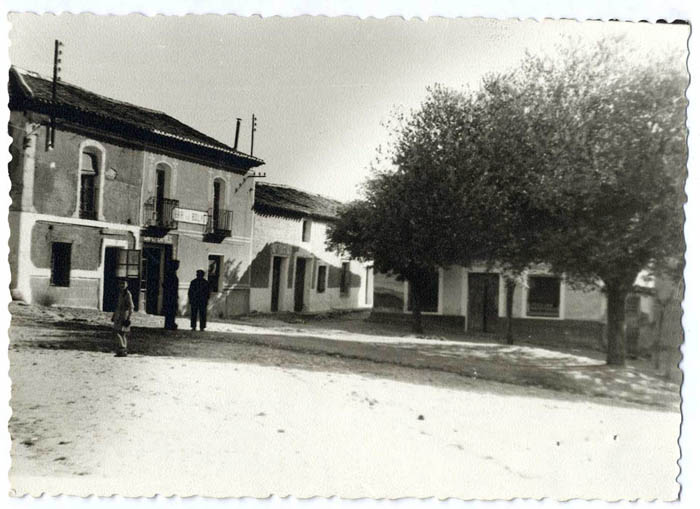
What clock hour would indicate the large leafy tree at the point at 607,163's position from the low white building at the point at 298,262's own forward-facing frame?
The large leafy tree is roughly at 11 o'clock from the low white building.

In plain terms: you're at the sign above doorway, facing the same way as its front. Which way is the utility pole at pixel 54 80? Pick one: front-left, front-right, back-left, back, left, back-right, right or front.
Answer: back-right

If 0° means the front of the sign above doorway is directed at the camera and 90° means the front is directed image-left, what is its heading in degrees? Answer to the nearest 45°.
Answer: approximately 315°

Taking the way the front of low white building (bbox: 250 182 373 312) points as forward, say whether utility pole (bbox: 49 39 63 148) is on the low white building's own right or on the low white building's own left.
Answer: on the low white building's own right
